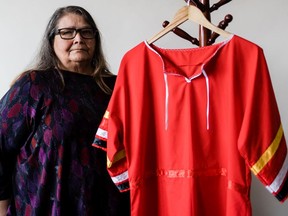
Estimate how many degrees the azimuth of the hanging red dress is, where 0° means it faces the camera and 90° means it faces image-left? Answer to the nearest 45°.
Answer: approximately 0°
